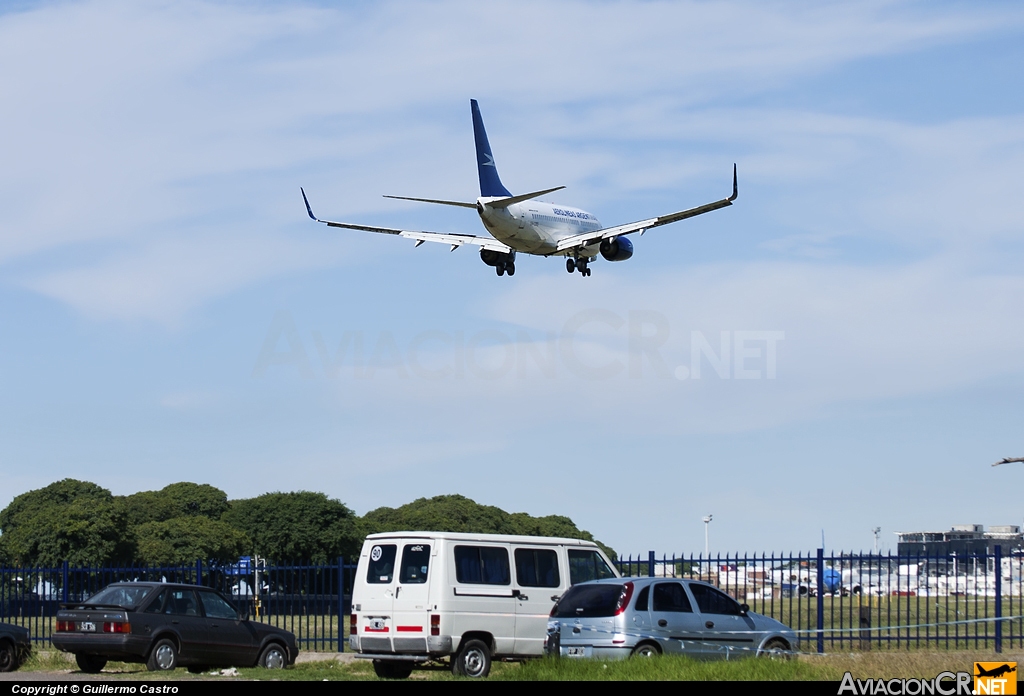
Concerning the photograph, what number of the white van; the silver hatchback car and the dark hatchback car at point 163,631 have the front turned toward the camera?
0

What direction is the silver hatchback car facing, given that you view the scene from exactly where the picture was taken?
facing away from the viewer and to the right of the viewer

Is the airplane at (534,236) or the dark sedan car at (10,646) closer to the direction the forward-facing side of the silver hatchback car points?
the airplane

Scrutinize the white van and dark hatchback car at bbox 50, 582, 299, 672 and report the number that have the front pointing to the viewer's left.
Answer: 0

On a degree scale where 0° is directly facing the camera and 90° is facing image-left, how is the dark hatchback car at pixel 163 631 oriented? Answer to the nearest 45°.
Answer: approximately 225°

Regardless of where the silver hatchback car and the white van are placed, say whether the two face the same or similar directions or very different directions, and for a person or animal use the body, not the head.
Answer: same or similar directions

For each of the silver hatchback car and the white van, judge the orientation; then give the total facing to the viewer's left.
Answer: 0

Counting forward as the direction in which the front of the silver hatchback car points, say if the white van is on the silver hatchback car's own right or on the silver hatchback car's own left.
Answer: on the silver hatchback car's own left

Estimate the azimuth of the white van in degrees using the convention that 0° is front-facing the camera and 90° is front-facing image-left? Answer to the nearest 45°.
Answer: approximately 225°
